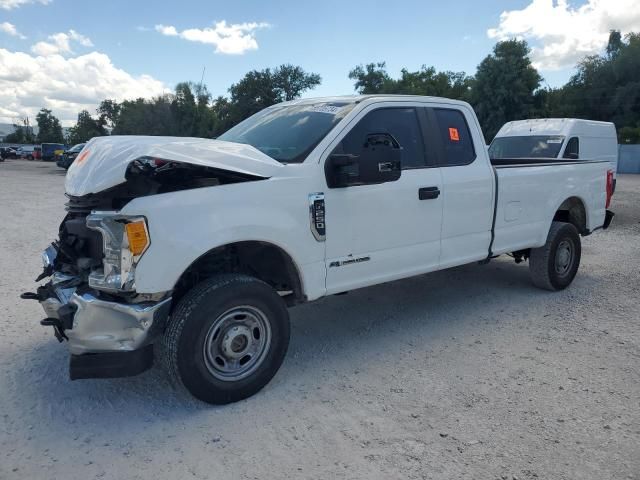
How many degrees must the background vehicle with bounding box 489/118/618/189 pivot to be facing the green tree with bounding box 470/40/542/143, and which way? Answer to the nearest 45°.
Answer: approximately 135° to its right

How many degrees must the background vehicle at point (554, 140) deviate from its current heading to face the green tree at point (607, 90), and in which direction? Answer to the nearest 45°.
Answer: approximately 135° to its right

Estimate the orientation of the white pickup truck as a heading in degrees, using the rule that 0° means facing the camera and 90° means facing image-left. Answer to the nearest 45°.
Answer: approximately 45°

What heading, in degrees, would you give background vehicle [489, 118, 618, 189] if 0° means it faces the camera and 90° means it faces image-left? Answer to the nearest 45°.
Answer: approximately 45°

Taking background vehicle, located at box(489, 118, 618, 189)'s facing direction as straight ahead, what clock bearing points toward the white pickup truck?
The white pickup truck is roughly at 11 o'clock from the background vehicle.

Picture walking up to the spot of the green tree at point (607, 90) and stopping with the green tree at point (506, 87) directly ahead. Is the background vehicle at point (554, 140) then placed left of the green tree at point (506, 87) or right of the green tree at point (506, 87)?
left

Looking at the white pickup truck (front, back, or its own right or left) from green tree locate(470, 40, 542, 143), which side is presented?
back

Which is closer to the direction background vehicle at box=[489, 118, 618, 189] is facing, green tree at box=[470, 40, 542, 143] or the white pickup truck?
the white pickup truck

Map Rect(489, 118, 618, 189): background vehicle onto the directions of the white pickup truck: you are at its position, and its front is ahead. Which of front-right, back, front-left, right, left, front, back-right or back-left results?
back
